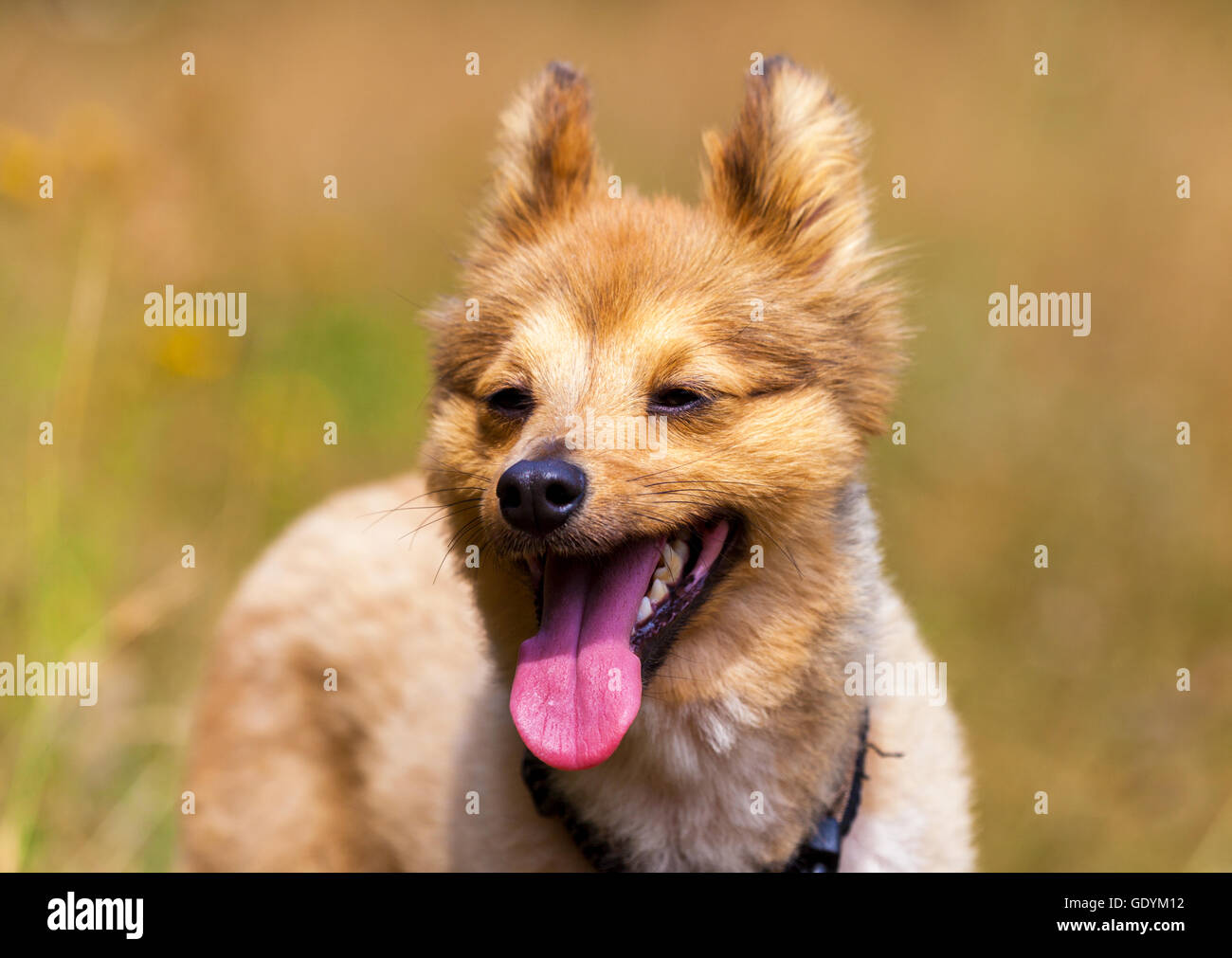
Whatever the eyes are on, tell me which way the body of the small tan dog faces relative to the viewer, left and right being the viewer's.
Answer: facing the viewer and to the right of the viewer
